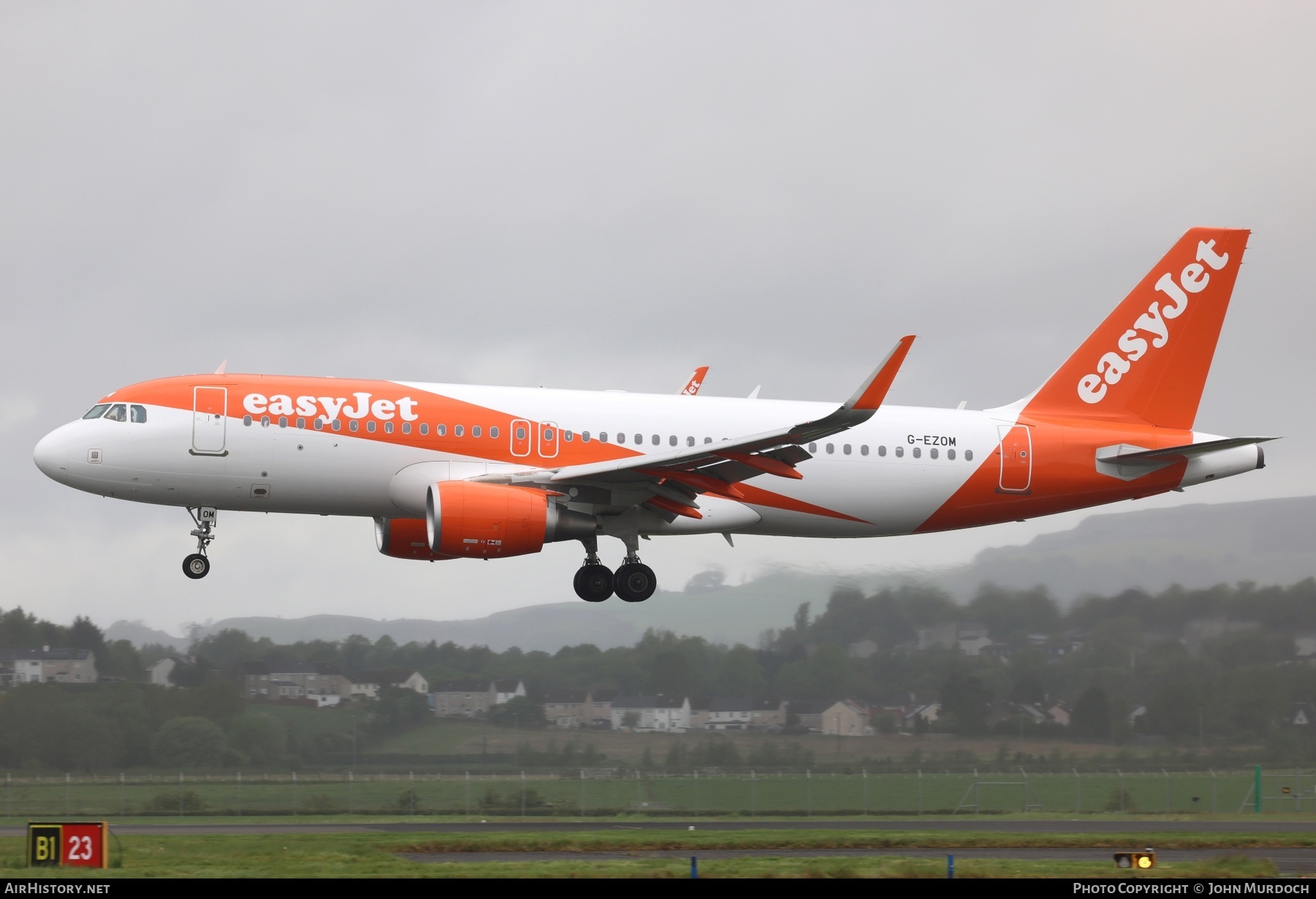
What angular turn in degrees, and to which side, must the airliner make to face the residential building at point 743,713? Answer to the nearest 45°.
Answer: approximately 90° to its right

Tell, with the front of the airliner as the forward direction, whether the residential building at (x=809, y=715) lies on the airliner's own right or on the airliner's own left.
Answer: on the airliner's own right

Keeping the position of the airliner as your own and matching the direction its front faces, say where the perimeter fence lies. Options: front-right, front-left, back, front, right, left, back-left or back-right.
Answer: right

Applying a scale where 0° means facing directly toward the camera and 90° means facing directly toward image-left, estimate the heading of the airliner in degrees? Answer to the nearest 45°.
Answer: approximately 90°

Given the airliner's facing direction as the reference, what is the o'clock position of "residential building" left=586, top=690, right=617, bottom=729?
The residential building is roughly at 3 o'clock from the airliner.

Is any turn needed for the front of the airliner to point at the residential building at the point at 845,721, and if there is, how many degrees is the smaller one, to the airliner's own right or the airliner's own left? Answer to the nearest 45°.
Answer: approximately 135° to the airliner's own right

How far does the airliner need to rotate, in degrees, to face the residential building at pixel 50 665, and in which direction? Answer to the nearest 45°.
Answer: approximately 45° to its right

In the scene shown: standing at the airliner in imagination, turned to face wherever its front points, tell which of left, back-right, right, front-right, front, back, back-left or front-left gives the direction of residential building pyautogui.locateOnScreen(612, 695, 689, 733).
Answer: right

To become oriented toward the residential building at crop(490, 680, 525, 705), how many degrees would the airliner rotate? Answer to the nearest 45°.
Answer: approximately 90° to its right
